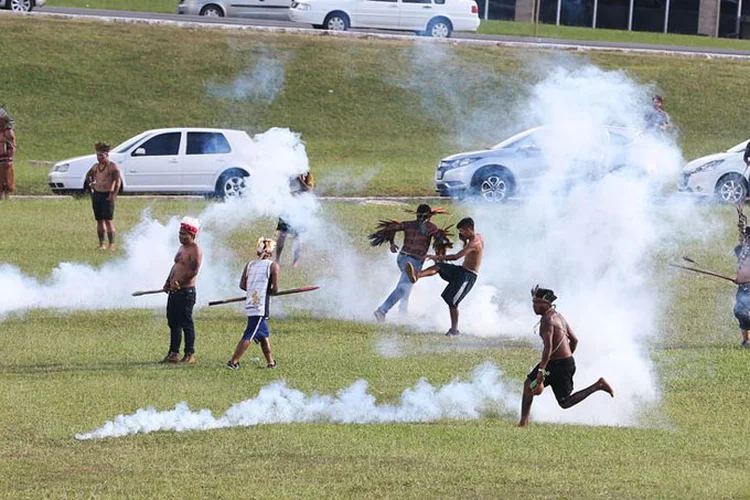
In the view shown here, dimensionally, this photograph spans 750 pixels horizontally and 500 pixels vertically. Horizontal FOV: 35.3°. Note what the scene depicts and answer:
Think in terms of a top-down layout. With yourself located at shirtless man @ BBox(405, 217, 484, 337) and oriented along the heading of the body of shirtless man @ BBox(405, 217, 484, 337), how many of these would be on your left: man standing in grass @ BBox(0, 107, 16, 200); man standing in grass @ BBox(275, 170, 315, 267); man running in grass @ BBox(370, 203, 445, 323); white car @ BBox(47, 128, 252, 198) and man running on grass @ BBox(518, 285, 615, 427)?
1

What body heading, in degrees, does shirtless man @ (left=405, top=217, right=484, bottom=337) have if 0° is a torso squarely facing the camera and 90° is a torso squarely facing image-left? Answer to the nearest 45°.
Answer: approximately 90°

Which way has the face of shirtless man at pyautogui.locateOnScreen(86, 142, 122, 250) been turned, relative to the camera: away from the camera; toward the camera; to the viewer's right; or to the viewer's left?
toward the camera

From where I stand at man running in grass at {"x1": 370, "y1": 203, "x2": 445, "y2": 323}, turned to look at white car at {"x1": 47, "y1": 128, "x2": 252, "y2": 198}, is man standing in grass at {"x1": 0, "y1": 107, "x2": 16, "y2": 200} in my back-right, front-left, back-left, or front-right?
front-left

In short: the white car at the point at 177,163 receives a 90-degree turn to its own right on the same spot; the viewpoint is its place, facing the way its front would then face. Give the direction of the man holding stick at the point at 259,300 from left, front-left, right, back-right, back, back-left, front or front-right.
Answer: back

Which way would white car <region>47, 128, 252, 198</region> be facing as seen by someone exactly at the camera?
facing to the left of the viewer

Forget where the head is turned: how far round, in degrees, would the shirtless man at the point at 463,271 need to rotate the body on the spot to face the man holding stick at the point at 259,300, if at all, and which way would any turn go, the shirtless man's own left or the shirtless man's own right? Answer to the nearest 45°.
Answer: approximately 45° to the shirtless man's own left

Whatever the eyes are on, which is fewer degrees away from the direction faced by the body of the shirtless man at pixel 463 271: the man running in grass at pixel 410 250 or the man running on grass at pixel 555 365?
the man running in grass
